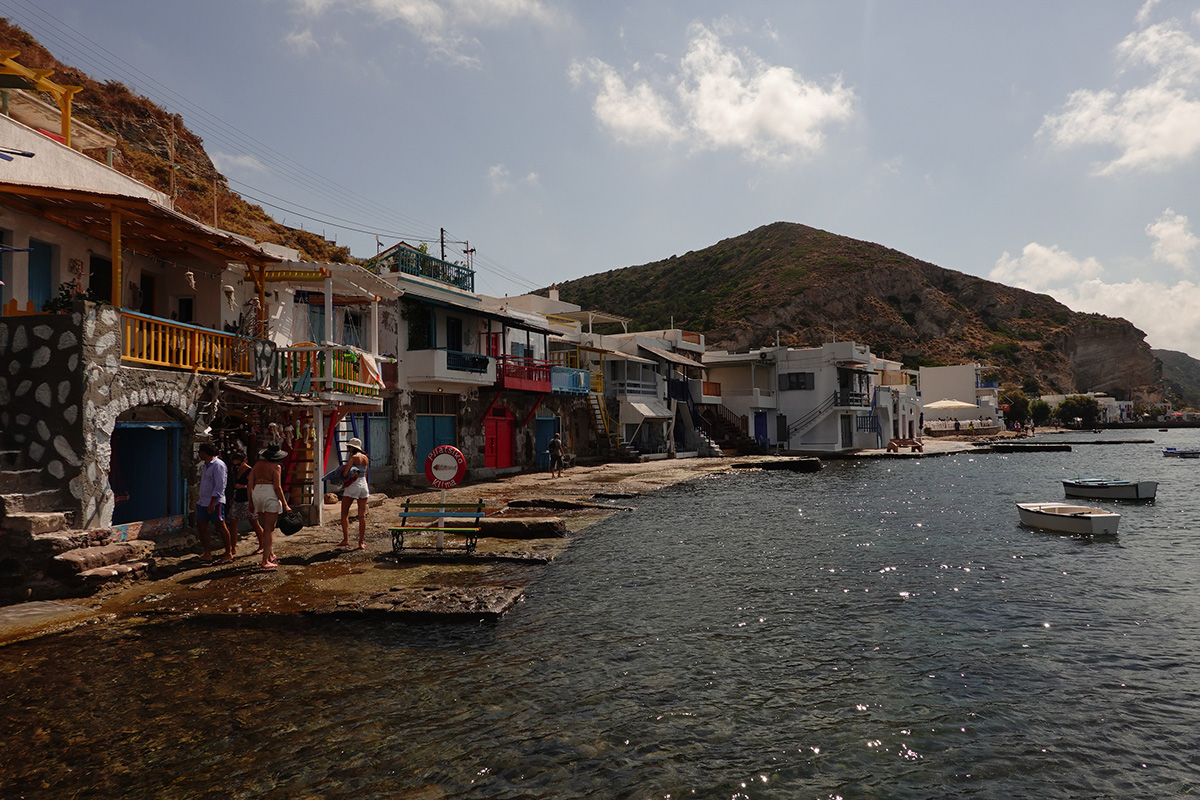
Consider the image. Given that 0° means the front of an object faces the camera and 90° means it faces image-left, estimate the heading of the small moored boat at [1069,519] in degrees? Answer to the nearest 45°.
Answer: approximately 135°

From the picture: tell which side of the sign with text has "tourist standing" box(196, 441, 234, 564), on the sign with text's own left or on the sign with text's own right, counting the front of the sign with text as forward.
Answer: on the sign with text's own right

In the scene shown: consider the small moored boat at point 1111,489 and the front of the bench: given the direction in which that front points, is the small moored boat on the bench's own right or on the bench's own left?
on the bench's own left

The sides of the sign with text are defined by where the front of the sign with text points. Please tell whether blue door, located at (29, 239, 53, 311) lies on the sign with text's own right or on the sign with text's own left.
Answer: on the sign with text's own right

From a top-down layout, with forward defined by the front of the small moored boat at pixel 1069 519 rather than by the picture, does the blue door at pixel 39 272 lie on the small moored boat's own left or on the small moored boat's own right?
on the small moored boat's own left

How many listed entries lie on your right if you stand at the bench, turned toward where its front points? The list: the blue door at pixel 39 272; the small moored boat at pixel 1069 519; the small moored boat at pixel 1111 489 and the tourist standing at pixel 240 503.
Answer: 2

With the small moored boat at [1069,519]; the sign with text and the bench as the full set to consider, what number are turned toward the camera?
2

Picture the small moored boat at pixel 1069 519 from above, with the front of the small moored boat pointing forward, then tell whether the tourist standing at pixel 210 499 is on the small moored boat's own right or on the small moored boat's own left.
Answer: on the small moored boat's own left

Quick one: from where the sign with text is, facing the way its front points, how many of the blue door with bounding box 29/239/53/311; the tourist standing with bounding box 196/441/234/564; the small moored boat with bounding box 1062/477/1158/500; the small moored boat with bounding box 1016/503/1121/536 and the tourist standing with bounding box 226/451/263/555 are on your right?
3

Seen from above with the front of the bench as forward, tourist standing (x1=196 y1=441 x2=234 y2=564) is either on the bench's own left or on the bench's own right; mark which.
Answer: on the bench's own right

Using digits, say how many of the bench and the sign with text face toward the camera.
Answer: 2
